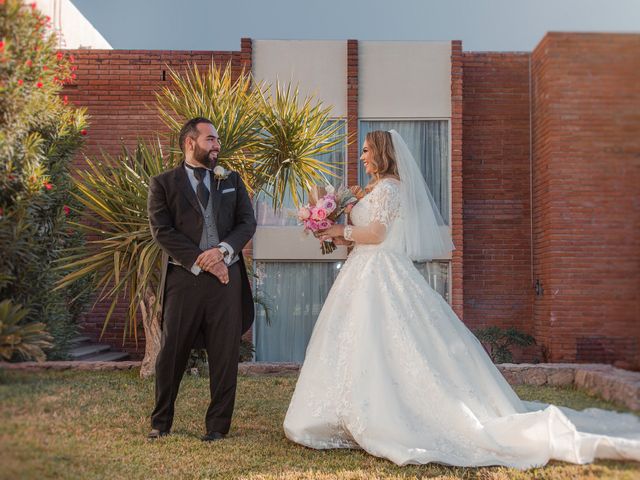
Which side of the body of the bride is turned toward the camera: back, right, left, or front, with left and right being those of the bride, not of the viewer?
left

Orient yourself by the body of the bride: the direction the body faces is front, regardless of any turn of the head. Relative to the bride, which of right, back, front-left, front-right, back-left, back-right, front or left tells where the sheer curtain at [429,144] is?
right

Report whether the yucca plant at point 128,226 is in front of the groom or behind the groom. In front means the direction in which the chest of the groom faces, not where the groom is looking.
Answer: behind

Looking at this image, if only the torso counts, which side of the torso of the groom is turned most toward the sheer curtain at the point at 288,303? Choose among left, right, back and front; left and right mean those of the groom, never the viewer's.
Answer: back

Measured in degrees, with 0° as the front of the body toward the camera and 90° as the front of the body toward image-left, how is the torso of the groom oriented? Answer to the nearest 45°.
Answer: approximately 0°

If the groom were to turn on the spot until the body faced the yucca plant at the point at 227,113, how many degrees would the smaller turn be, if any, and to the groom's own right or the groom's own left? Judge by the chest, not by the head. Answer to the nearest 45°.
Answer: approximately 180°

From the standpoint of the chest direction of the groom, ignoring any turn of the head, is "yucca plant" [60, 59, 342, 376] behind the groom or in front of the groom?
behind

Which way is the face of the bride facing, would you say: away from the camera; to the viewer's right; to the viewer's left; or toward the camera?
to the viewer's left

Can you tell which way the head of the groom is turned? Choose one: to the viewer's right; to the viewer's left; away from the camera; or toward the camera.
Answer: to the viewer's right

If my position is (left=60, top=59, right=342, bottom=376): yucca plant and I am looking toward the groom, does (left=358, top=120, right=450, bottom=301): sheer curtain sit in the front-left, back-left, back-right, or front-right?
back-left

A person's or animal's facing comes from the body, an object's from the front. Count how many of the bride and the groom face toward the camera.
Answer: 1

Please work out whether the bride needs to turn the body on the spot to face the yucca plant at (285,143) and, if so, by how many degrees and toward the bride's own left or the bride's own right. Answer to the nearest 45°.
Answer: approximately 45° to the bride's own right

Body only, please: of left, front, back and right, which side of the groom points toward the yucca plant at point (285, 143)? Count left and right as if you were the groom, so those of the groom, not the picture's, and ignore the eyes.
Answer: back
